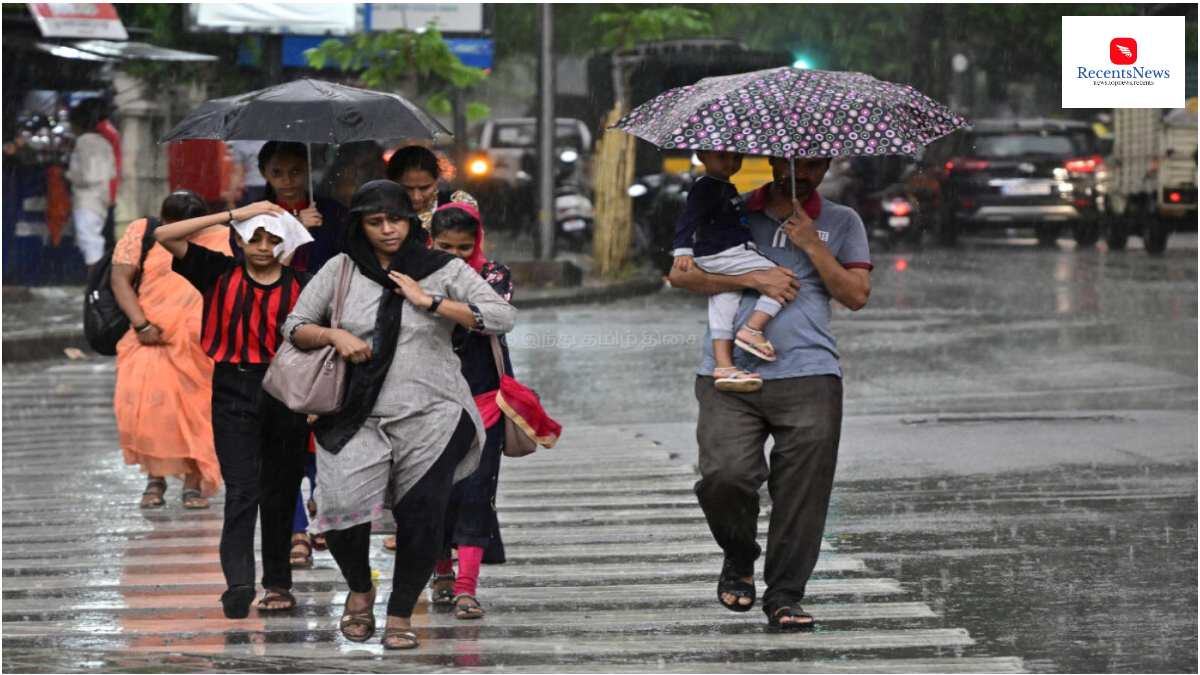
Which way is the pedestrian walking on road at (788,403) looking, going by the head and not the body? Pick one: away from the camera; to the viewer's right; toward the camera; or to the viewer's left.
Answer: toward the camera

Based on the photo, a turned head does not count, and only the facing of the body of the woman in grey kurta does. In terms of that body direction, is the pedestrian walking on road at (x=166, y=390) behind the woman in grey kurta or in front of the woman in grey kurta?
behind

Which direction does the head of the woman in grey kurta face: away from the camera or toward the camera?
toward the camera

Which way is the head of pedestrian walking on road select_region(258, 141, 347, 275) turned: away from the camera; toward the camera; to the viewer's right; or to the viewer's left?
toward the camera

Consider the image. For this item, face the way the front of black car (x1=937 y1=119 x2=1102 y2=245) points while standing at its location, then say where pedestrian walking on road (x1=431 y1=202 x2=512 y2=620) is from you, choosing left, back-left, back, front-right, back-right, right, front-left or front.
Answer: back

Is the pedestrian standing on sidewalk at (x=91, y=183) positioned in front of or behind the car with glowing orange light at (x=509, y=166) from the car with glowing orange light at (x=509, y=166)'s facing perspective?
in front

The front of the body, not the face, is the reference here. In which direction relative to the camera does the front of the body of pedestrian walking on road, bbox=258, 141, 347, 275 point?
toward the camera

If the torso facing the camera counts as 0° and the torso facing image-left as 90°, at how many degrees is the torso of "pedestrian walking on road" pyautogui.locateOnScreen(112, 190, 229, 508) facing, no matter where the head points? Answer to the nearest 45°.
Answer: approximately 0°

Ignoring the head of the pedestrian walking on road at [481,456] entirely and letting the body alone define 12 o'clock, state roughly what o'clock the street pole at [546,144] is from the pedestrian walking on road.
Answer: The street pole is roughly at 6 o'clock from the pedestrian walking on road.

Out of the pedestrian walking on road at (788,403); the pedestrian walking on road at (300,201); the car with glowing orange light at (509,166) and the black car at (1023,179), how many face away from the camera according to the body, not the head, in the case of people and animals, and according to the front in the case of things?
1

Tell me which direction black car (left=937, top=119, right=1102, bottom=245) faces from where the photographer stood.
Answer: facing away from the viewer

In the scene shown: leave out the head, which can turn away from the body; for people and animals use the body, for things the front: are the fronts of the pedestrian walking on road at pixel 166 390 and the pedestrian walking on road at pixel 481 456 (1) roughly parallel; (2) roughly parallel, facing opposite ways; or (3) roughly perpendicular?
roughly parallel
